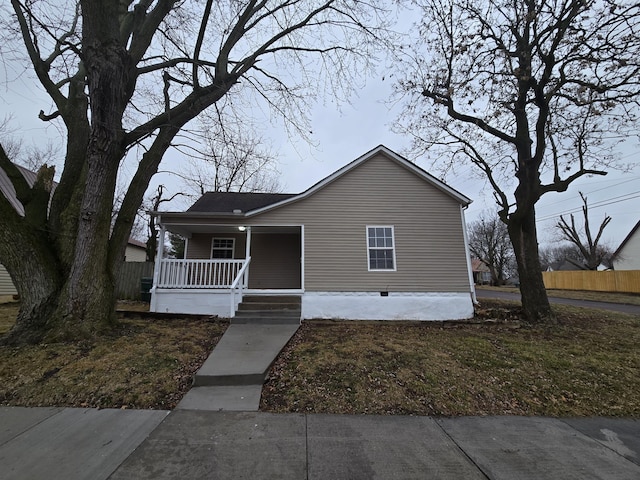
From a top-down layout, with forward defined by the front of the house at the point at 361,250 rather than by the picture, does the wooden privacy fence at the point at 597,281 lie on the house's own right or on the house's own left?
on the house's own left

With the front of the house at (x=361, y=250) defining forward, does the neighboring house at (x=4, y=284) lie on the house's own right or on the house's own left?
on the house's own right

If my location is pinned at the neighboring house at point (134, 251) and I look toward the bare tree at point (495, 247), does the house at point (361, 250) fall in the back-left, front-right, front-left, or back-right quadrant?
front-right

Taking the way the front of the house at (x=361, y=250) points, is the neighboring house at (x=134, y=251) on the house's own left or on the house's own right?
on the house's own right

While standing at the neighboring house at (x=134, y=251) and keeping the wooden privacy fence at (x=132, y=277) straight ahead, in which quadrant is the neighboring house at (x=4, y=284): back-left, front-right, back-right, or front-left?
front-right

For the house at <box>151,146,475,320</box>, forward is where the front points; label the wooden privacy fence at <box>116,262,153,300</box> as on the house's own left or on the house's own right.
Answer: on the house's own right

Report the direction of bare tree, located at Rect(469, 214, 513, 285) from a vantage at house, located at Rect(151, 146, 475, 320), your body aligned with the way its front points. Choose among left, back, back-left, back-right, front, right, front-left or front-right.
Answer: back-left

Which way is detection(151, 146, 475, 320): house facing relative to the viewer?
toward the camera

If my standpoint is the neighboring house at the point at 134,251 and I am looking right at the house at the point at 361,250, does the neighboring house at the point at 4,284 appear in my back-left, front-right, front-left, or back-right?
front-right

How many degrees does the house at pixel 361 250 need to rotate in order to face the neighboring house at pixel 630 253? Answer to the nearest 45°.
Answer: approximately 135° to its left
